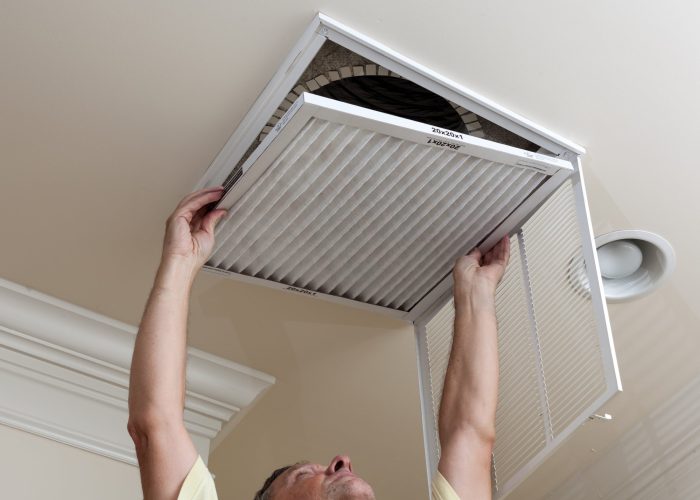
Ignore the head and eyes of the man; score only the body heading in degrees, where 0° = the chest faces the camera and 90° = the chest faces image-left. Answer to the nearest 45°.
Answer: approximately 315°

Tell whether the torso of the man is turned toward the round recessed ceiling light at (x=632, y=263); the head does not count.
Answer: no
